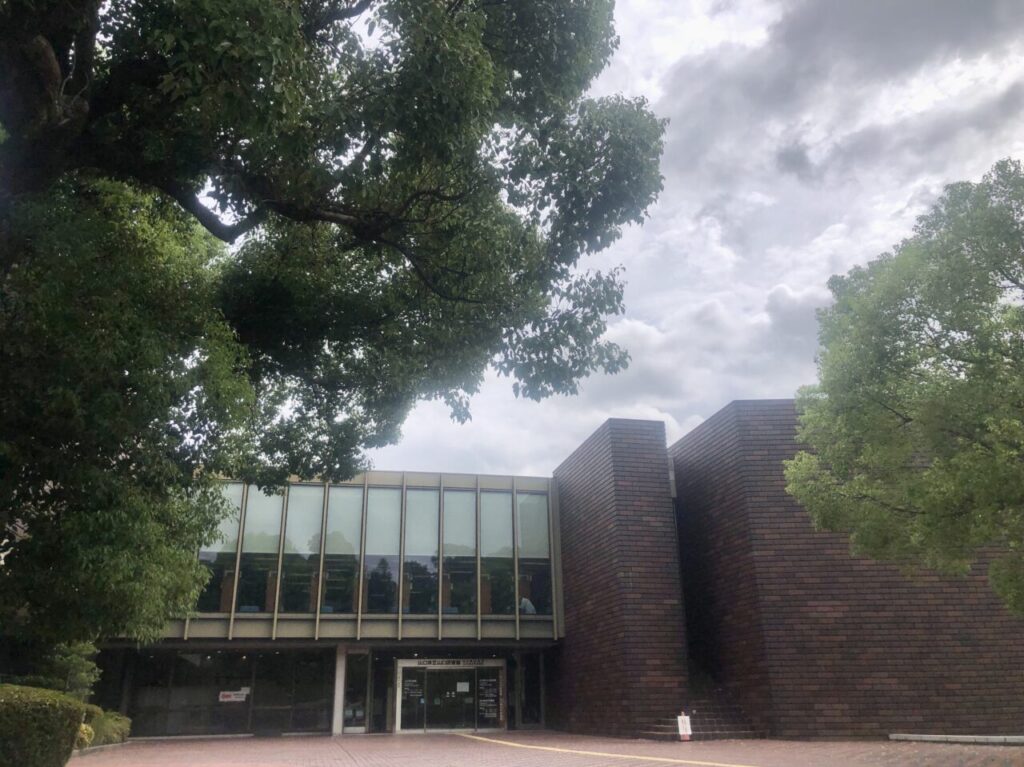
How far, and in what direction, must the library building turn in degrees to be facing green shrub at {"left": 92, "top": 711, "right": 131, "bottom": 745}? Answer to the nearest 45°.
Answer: approximately 90° to its right

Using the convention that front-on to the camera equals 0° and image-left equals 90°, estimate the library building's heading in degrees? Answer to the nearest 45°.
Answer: approximately 0°

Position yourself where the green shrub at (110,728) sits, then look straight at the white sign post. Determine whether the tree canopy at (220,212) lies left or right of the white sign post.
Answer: right

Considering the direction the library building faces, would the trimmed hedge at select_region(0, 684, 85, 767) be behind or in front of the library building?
in front

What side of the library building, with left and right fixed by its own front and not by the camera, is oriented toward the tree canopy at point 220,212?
front

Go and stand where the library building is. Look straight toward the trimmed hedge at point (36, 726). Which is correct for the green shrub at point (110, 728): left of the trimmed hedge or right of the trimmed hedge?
right

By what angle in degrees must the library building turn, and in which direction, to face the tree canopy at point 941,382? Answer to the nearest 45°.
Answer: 0° — it already faces it

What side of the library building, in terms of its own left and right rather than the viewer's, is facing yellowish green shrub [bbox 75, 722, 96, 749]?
right
